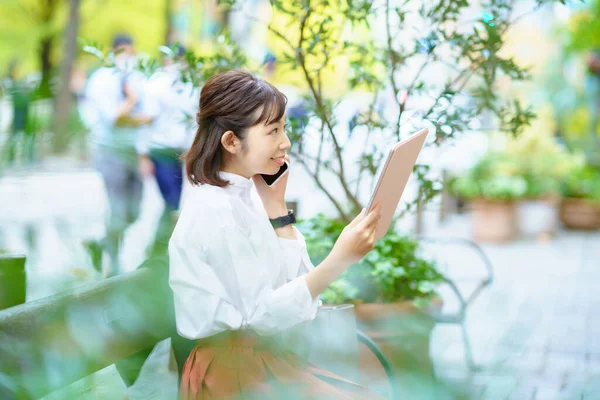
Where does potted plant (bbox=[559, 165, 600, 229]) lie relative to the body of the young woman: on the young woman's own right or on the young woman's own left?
on the young woman's own left

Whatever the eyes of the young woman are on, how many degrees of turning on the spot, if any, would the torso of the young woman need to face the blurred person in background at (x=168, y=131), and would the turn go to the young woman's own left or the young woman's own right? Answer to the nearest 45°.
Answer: approximately 90° to the young woman's own left

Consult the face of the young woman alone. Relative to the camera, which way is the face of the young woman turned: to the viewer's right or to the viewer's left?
to the viewer's right

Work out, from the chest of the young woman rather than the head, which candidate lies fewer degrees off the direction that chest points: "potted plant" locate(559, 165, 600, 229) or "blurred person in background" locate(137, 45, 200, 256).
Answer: the potted plant

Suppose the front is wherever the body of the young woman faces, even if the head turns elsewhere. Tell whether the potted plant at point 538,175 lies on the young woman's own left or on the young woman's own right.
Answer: on the young woman's own left

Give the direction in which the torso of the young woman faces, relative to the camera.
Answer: to the viewer's right

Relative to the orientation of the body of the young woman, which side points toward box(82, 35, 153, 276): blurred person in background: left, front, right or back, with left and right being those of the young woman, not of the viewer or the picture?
left

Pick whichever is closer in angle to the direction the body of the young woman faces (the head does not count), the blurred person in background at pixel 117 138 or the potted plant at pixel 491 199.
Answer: the potted plant
